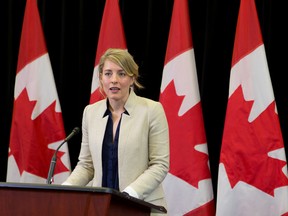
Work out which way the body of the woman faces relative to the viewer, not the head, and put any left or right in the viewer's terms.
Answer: facing the viewer and to the left of the viewer

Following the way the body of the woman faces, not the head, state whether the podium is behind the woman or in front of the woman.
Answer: in front

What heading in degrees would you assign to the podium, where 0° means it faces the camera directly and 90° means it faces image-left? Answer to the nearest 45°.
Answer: approximately 45°

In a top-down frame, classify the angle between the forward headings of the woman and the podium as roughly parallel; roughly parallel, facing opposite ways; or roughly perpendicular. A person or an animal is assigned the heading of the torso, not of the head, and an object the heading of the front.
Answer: roughly parallel

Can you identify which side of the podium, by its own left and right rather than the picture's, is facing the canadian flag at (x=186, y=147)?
back

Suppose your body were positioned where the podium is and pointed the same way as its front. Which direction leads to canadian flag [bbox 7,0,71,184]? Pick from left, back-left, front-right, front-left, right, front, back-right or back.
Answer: back-right

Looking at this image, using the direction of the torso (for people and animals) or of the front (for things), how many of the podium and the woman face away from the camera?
0

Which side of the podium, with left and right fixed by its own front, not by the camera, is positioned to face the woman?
back

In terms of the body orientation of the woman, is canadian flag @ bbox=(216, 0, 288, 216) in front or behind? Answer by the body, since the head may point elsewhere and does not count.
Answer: behind

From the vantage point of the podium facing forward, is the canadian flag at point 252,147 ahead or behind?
behind
